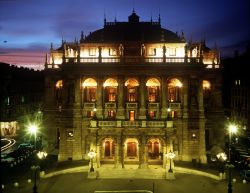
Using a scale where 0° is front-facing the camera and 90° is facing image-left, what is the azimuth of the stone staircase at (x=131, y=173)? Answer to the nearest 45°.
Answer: approximately 0°
